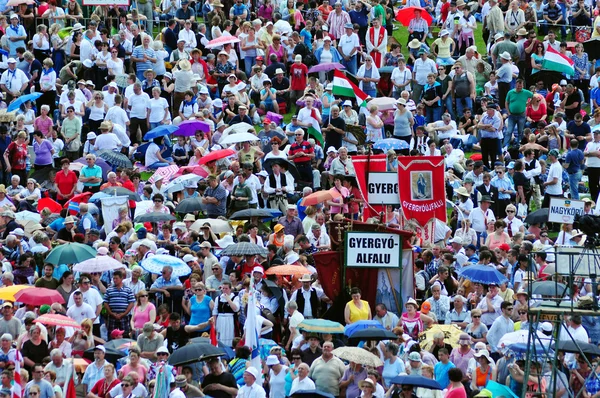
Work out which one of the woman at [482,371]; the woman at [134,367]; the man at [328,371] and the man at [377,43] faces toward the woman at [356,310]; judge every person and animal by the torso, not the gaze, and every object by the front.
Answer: the man at [377,43]

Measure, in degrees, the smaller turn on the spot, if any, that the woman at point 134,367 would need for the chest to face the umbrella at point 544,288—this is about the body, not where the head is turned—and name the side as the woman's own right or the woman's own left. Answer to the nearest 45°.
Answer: approximately 90° to the woman's own left

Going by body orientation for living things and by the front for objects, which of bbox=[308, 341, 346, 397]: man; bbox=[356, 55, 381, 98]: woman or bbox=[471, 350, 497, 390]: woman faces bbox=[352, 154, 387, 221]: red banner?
bbox=[356, 55, 381, 98]: woman

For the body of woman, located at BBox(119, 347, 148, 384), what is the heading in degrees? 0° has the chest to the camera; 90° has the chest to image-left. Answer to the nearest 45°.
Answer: approximately 0°

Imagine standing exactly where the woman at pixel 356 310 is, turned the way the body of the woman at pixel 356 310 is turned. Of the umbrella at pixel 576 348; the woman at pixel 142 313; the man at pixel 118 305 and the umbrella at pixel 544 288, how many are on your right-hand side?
2

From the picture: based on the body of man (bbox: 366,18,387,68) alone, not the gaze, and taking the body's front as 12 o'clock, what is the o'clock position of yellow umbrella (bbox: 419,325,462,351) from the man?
The yellow umbrella is roughly at 12 o'clock from the man.

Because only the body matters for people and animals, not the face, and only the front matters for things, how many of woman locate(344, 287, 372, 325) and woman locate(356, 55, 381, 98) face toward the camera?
2

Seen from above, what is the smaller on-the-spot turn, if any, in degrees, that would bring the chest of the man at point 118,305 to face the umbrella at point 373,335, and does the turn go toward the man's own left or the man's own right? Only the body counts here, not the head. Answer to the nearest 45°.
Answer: approximately 45° to the man's own left
